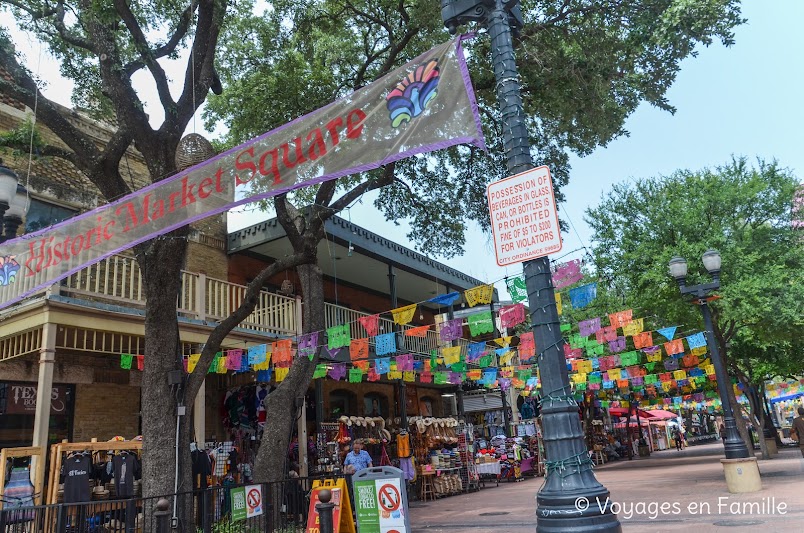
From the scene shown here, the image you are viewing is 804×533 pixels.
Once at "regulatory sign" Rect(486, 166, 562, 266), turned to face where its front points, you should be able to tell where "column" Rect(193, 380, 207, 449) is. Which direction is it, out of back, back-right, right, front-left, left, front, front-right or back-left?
back-right

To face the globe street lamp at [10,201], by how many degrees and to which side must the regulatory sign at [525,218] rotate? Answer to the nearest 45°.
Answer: approximately 90° to its right

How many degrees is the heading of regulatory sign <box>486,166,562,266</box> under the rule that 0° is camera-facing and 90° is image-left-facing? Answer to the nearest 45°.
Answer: approximately 0°

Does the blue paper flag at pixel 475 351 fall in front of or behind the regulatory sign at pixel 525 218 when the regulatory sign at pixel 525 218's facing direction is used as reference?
behind

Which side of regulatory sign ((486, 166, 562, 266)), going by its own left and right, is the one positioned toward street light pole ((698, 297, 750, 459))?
back

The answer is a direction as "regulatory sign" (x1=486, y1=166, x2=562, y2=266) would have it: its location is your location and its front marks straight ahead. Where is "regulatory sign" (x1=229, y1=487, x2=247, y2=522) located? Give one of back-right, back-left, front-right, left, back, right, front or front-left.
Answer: back-right

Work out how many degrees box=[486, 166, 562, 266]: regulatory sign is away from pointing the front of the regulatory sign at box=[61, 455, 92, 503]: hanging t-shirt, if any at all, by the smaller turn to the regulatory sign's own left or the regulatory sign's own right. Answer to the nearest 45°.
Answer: approximately 135° to the regulatory sign's own right

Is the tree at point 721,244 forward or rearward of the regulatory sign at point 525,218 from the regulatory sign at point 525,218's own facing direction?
rearward

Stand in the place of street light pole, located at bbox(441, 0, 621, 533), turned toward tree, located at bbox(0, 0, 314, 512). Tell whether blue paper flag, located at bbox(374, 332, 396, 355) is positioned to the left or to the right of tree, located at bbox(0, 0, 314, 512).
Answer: right

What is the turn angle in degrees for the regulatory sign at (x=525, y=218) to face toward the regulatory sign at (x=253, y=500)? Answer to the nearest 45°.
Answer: approximately 135° to its right
